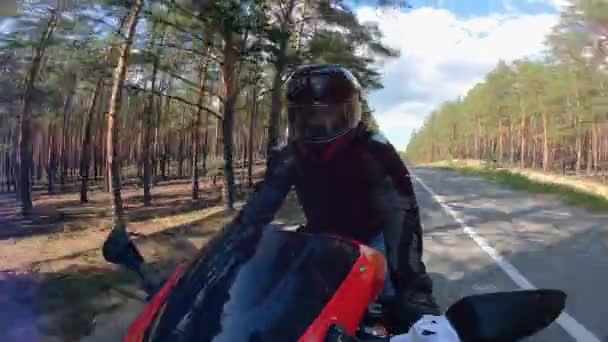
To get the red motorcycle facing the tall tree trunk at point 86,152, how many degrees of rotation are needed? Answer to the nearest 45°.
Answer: approximately 90° to its right

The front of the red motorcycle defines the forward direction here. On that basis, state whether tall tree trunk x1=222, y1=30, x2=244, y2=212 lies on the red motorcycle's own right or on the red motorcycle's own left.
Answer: on the red motorcycle's own right

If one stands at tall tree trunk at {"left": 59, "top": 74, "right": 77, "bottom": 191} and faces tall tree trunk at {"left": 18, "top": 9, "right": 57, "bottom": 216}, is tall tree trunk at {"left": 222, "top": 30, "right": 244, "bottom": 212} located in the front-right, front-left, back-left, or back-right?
front-left

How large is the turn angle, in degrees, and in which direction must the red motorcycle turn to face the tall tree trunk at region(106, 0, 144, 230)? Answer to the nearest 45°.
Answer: approximately 90° to its right

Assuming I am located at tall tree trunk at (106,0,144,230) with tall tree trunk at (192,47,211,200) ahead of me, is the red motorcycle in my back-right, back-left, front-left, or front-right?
back-right

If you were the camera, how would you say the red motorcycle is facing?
facing the viewer and to the left of the viewer

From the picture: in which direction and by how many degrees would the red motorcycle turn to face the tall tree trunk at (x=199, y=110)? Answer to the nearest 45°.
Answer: approximately 135° to its right

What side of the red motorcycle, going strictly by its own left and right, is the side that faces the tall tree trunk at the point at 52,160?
right

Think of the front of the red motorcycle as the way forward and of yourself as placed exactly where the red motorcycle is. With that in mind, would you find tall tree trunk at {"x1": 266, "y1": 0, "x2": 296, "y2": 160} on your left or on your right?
on your right
